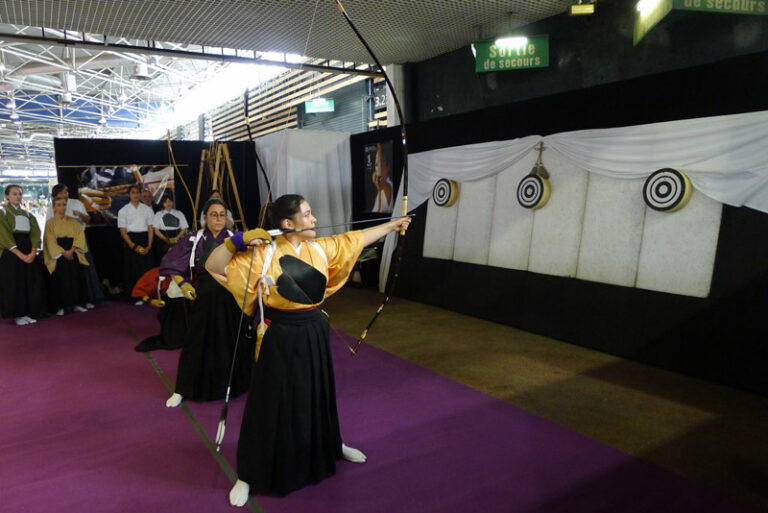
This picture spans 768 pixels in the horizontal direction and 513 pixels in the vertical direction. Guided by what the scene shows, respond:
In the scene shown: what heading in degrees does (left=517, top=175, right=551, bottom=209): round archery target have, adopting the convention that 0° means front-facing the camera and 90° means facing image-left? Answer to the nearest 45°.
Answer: approximately 45°

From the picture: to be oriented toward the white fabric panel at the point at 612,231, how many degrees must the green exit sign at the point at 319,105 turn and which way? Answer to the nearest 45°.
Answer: approximately 45° to its left

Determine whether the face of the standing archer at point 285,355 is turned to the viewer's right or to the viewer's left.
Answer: to the viewer's right

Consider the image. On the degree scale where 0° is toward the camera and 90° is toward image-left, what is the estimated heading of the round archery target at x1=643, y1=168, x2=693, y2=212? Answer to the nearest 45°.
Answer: approximately 45°

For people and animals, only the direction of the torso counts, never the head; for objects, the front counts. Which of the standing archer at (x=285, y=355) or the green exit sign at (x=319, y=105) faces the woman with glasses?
the green exit sign

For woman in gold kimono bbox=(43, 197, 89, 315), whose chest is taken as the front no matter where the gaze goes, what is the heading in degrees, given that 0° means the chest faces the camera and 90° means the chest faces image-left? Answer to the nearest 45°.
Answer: approximately 0°

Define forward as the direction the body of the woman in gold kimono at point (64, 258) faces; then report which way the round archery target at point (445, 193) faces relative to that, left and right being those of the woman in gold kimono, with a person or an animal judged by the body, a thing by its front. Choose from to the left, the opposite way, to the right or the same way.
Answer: to the right

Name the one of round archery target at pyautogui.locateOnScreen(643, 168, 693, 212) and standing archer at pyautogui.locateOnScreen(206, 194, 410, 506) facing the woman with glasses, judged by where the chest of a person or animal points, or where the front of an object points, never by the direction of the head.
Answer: the round archery target

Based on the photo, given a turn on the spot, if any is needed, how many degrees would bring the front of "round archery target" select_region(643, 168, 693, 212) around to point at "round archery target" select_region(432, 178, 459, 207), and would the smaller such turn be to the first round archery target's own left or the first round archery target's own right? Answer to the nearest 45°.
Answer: approximately 90° to the first round archery target's own right

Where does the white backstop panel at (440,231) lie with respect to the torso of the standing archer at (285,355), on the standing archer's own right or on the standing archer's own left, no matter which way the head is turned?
on the standing archer's own left

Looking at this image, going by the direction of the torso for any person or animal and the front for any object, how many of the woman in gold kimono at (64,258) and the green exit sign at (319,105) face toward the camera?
2

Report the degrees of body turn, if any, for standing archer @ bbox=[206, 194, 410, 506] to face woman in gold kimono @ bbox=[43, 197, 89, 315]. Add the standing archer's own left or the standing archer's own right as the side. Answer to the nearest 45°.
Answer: approximately 180°

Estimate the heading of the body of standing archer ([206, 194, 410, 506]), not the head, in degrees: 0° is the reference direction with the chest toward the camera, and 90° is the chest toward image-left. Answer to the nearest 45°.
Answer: approximately 315°
